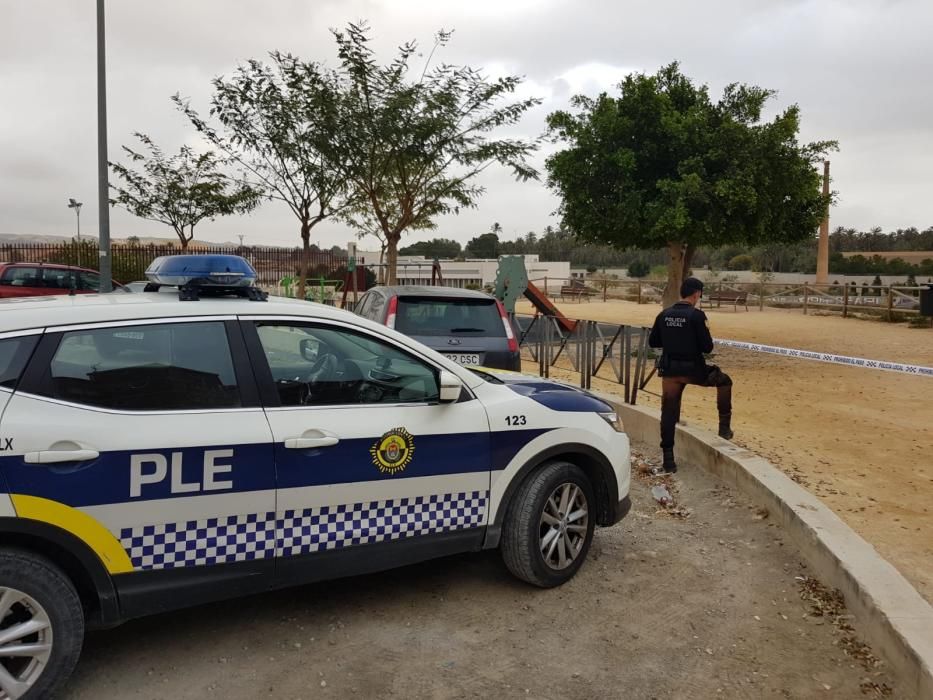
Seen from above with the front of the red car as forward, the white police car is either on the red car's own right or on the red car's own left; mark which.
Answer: on the red car's own right

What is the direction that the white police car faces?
to the viewer's right

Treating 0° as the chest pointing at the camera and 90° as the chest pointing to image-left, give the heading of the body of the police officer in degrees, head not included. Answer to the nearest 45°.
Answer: approximately 225°

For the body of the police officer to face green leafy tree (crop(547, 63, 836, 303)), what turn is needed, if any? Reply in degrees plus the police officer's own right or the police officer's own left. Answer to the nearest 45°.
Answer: approximately 45° to the police officer's own left

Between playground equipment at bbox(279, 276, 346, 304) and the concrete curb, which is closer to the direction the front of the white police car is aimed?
the concrete curb

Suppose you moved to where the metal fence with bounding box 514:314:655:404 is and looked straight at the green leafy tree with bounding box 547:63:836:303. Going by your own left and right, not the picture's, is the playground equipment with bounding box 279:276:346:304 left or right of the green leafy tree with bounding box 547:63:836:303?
left

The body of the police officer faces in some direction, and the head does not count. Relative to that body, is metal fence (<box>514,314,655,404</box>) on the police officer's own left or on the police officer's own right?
on the police officer's own left

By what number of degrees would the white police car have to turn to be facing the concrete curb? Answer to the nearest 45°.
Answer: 0° — it already faces it

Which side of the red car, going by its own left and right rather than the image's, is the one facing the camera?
right

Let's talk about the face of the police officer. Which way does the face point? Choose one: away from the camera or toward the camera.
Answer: away from the camera
